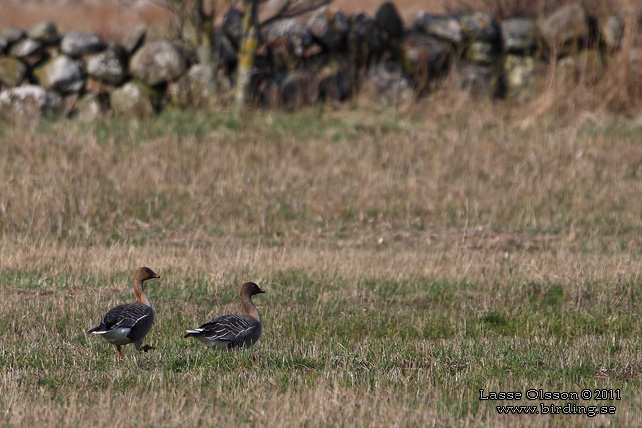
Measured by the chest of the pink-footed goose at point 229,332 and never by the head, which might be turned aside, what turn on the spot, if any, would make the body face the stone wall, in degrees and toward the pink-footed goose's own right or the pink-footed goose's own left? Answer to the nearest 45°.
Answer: approximately 90° to the pink-footed goose's own left

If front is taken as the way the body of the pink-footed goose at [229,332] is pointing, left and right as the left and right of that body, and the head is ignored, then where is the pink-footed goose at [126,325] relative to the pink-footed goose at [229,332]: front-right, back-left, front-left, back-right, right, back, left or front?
back

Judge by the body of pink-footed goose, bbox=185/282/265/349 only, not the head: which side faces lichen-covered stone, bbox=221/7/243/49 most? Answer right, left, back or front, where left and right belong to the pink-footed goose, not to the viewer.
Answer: left

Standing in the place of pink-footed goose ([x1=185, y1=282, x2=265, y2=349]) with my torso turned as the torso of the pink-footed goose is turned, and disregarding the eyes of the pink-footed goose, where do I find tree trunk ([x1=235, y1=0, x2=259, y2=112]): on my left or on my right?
on my left

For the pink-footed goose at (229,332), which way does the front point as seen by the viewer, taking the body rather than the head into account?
to the viewer's right
